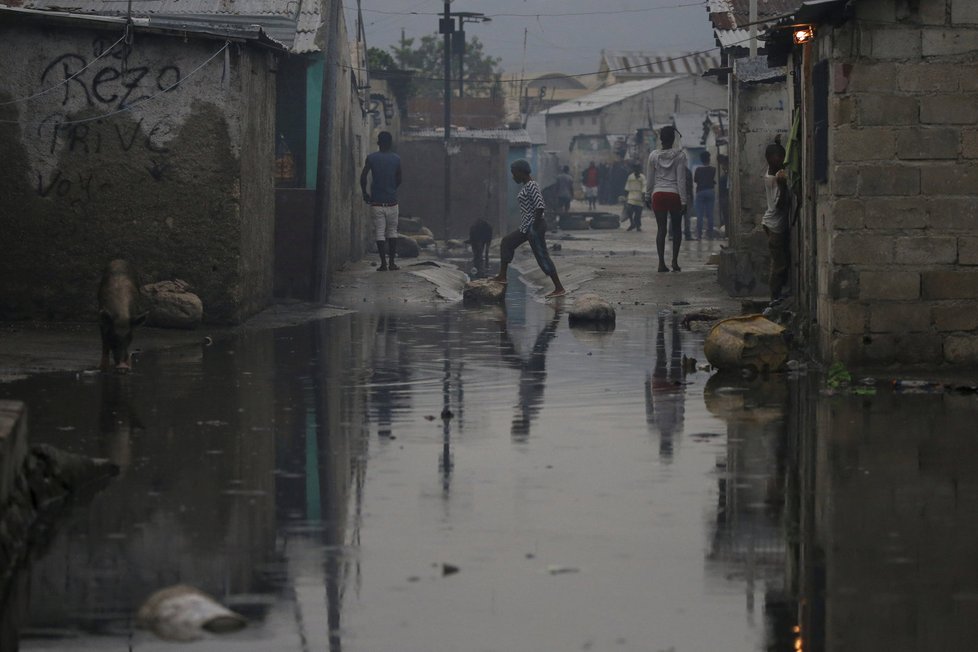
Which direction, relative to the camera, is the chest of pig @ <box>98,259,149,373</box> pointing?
toward the camera
